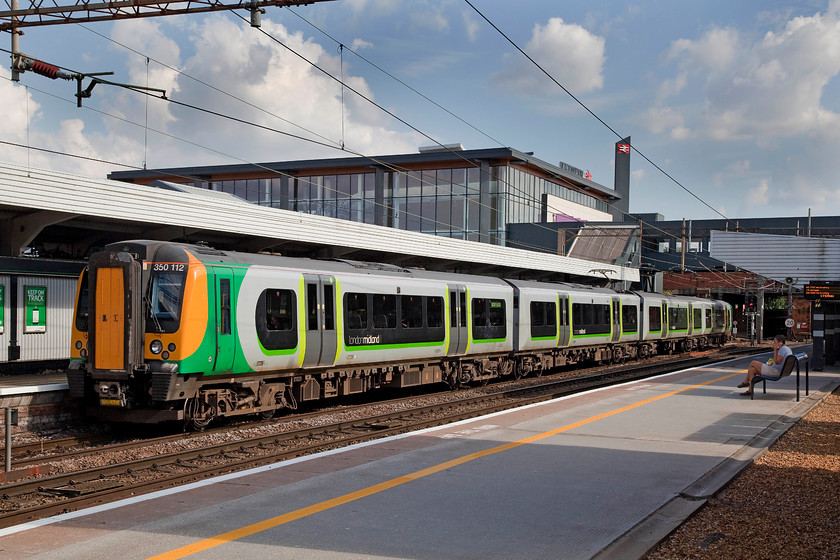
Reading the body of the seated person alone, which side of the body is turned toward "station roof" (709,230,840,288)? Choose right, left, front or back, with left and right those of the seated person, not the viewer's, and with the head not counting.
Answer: right

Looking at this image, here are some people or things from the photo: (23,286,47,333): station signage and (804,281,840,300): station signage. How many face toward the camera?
2

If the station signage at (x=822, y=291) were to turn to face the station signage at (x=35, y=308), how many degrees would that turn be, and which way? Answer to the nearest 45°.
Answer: approximately 45° to its right

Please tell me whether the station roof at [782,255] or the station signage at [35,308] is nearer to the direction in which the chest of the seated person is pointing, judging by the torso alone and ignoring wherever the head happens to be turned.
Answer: the station signage

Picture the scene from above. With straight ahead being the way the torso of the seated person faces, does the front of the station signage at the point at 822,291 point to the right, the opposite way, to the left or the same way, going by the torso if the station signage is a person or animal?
to the left

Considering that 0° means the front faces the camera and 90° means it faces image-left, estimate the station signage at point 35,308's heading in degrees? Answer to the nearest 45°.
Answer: approximately 0°

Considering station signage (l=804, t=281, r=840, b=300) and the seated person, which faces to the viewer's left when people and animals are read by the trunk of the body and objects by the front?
the seated person

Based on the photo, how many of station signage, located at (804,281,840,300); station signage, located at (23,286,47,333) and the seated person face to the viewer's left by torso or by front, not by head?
1

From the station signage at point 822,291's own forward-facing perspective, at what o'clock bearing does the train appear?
The train is roughly at 1 o'clock from the station signage.

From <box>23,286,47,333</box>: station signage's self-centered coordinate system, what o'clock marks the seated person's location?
The seated person is roughly at 10 o'clock from the station signage.

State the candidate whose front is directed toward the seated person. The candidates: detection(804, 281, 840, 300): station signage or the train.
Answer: the station signage

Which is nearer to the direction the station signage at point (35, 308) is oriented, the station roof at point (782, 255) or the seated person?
the seated person

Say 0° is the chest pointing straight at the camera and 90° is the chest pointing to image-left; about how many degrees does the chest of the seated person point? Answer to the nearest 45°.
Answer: approximately 90°

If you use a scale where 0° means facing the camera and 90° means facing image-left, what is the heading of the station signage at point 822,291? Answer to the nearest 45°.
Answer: approximately 0°
